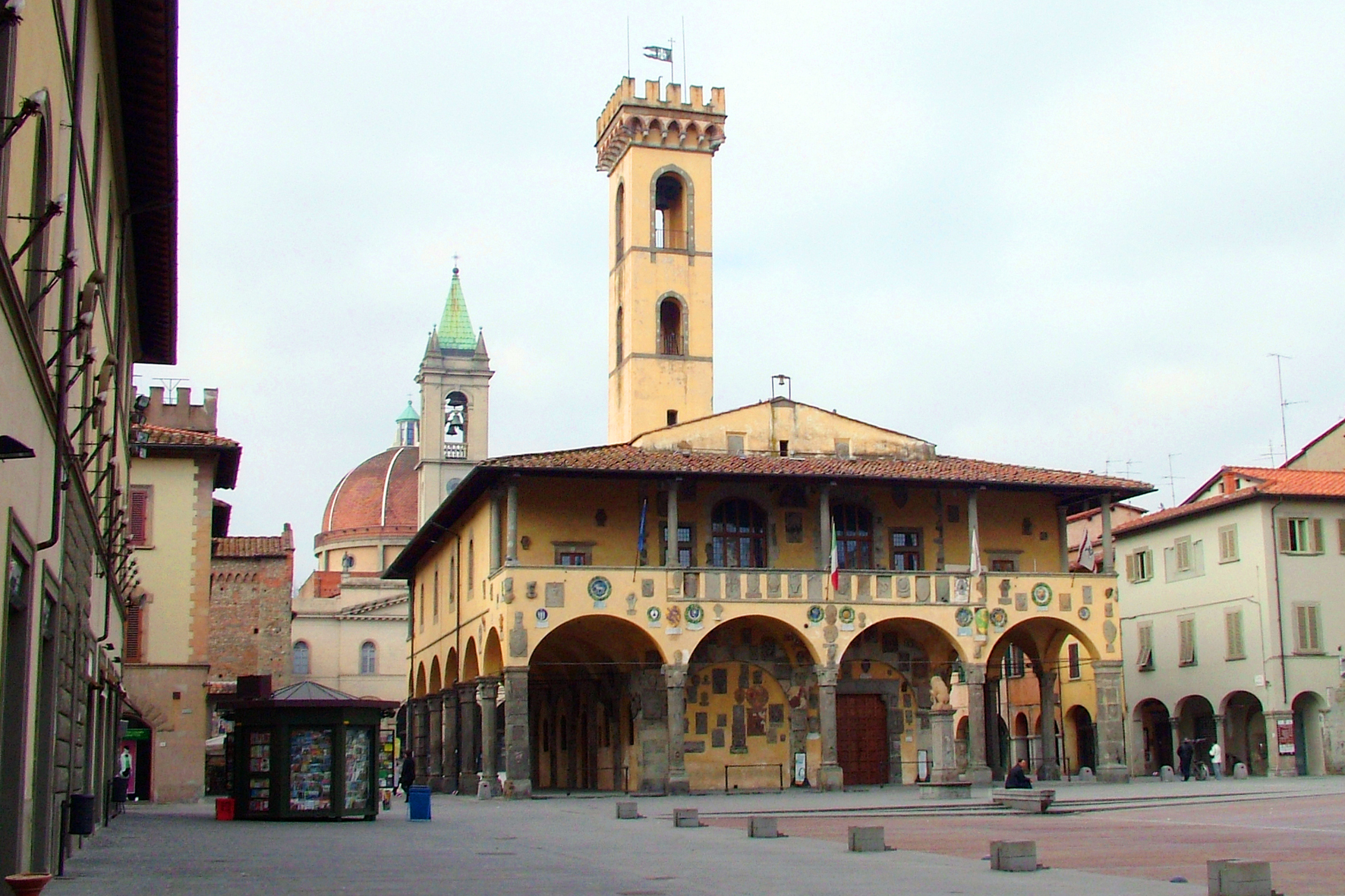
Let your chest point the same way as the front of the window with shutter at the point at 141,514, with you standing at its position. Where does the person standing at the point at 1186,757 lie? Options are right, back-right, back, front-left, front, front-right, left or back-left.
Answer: left

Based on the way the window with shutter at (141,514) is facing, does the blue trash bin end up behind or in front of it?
in front

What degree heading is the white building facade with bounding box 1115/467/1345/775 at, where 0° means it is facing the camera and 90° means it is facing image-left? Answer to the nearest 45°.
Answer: approximately 45°

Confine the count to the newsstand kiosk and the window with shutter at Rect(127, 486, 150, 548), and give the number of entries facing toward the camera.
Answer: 2

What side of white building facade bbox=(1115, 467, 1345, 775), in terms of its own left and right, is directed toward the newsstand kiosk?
front
